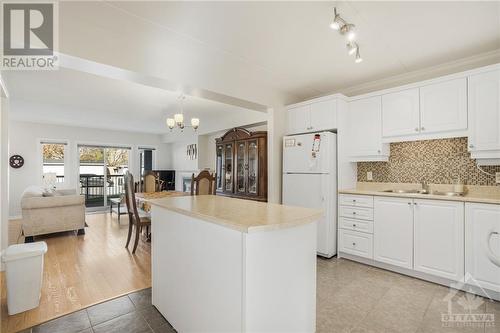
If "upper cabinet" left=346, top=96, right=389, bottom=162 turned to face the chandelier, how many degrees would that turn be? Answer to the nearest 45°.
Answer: approximately 45° to its right

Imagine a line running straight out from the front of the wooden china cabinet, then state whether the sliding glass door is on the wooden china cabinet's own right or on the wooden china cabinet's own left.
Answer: on the wooden china cabinet's own right

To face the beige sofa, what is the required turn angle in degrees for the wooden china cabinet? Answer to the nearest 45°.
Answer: approximately 45° to its right

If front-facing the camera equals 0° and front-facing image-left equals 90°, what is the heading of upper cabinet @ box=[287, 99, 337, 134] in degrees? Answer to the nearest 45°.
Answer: approximately 45°

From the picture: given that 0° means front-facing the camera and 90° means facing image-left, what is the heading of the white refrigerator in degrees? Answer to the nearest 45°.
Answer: approximately 45°

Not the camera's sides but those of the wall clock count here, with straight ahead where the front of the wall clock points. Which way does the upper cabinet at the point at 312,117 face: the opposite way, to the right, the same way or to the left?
to the right

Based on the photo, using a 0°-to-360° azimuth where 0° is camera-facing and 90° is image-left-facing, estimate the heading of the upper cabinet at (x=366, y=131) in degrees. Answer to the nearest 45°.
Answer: approximately 45°

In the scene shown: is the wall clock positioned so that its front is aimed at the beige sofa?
yes
